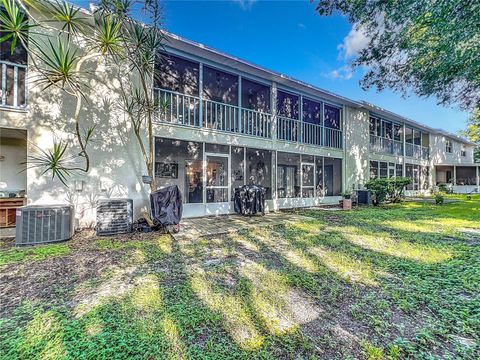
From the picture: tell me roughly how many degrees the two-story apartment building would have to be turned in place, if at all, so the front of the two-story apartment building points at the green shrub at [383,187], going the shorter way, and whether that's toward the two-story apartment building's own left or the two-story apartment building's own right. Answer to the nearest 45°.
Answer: approximately 45° to the two-story apartment building's own left

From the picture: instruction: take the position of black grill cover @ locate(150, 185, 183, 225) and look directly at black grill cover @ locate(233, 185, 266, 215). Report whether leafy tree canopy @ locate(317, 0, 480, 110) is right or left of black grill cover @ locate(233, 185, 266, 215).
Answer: right

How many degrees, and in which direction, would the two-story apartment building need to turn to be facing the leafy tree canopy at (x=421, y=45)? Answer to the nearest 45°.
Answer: approximately 45° to its left

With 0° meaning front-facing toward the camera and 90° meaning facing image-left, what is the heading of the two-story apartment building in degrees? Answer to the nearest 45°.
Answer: approximately 315°
